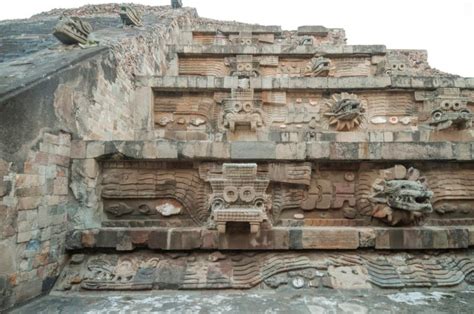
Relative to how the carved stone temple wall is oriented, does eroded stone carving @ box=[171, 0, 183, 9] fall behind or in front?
behind

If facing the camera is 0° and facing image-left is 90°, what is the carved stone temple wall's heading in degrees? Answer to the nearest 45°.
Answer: approximately 0°
